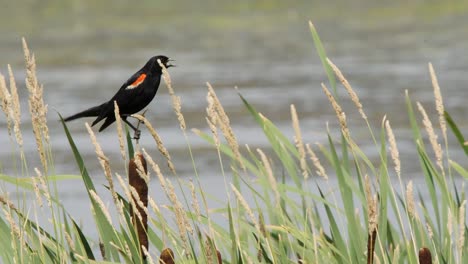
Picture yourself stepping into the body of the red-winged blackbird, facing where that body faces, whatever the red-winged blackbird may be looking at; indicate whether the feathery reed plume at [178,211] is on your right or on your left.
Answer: on your right

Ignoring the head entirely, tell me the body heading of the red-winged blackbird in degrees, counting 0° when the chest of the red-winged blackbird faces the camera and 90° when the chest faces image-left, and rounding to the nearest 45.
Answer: approximately 270°

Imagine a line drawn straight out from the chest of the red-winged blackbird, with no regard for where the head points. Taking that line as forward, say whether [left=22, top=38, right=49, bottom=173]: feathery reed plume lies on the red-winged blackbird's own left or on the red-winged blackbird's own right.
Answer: on the red-winged blackbird's own right
